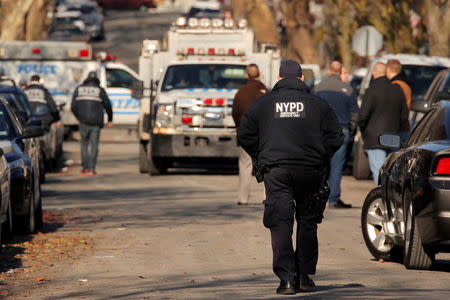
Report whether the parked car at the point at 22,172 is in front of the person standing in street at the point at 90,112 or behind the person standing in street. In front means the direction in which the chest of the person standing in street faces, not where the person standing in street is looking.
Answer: behind

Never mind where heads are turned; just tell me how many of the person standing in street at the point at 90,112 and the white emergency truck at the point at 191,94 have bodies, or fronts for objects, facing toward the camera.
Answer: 1

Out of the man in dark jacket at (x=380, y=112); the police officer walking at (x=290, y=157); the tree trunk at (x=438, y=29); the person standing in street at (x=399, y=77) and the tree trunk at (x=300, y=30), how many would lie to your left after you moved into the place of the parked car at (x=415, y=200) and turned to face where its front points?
1

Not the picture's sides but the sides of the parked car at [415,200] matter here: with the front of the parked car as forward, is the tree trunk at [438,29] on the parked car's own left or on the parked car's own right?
on the parked car's own right

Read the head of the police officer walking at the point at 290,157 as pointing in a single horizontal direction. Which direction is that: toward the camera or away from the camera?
away from the camera

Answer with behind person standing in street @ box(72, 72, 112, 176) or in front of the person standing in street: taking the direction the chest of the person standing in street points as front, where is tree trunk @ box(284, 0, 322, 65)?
in front

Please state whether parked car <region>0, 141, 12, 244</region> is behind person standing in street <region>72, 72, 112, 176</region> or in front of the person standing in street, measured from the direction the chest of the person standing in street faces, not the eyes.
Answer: behind

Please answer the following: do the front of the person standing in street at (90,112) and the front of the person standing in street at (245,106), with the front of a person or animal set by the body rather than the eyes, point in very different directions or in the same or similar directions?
same or similar directions

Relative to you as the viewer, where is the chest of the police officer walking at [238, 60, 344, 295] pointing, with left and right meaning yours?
facing away from the viewer

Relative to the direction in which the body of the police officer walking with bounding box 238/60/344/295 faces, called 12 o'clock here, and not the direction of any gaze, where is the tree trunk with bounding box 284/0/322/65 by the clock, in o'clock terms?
The tree trunk is roughly at 12 o'clock from the police officer walking.

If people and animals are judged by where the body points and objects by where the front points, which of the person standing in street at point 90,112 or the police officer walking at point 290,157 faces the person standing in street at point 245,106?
the police officer walking

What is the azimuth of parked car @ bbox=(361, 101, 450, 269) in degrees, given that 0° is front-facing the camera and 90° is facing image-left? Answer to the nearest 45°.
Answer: approximately 135°

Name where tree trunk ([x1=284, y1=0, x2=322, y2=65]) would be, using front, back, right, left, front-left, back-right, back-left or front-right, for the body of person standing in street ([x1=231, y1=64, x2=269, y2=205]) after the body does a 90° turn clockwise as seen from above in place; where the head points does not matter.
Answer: left

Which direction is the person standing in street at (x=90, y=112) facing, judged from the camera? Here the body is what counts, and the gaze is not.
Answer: away from the camera

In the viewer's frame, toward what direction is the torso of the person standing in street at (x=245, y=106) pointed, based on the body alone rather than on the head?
away from the camera
